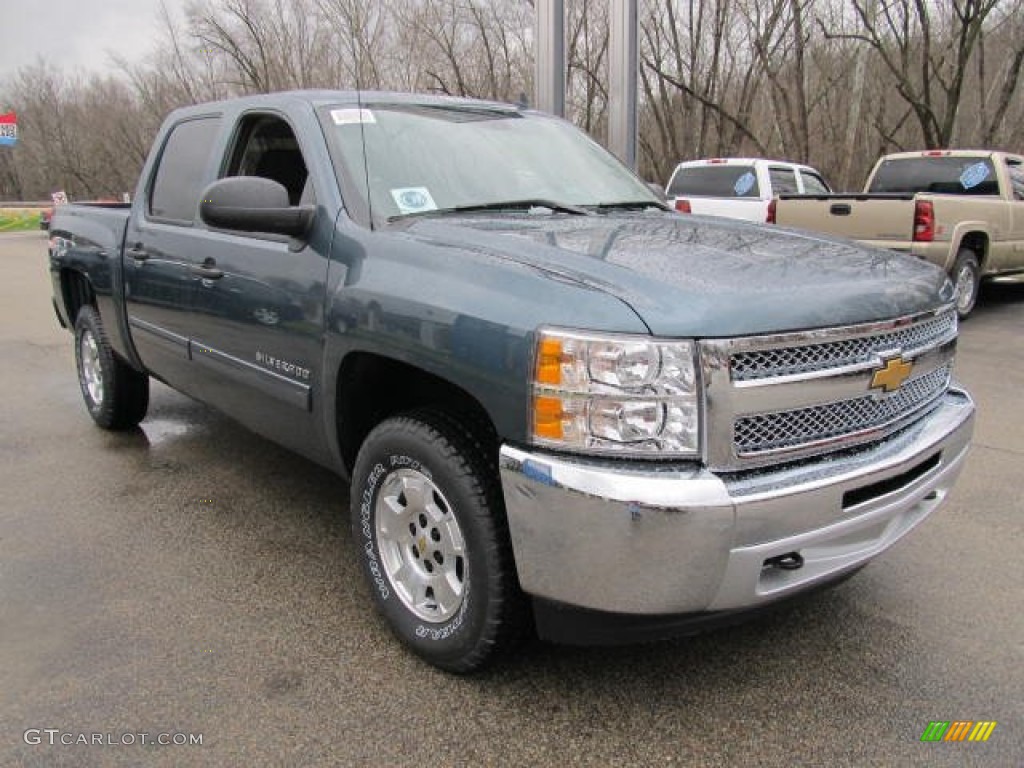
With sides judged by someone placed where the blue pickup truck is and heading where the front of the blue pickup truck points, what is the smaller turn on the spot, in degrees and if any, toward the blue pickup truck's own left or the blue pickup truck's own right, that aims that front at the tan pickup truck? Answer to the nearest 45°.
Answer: approximately 90° to the blue pickup truck's own left

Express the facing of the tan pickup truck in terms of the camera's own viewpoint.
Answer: facing away from the viewer and to the right of the viewer

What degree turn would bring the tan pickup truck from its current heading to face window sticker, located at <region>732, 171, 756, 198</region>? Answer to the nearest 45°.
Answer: approximately 90° to its left

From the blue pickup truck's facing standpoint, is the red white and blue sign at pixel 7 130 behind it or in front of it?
behind

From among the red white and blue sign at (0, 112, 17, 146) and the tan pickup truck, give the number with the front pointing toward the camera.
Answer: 1
